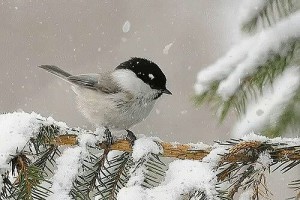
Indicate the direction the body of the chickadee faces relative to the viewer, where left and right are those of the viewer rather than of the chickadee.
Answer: facing to the right of the viewer
